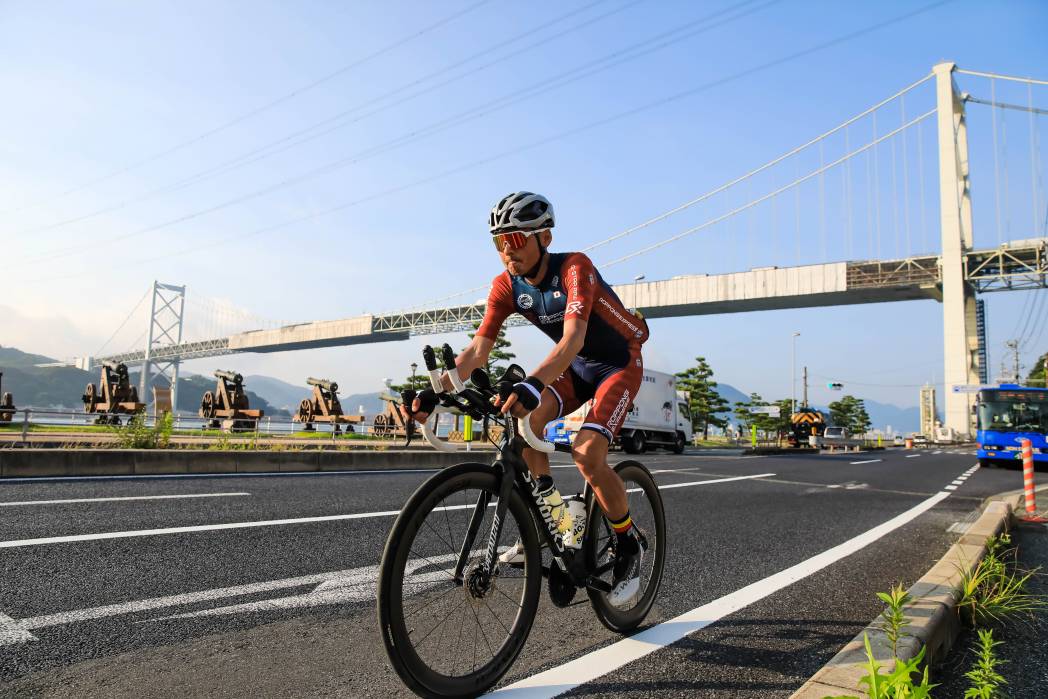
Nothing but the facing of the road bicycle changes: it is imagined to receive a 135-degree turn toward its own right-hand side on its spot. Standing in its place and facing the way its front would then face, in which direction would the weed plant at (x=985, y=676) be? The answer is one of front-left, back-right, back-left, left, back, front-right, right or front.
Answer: right

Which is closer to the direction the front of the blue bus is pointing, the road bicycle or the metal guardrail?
the road bicycle

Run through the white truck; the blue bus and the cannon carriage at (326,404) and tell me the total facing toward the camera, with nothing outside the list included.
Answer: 1

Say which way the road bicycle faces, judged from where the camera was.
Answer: facing the viewer and to the left of the viewer

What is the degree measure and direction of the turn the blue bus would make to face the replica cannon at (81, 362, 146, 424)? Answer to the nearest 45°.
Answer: approximately 90° to its right

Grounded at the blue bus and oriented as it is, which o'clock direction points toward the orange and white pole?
The orange and white pole is roughly at 12 o'clock from the blue bus.

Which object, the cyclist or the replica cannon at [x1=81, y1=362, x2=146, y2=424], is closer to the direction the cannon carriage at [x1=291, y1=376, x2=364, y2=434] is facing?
the replica cannon

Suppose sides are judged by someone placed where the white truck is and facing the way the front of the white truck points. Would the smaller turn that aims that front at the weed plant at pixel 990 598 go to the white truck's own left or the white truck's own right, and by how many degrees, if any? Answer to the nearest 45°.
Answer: approximately 135° to the white truck's own right

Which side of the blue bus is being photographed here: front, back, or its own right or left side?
front

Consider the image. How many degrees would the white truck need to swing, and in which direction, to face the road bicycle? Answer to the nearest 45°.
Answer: approximately 135° to its right

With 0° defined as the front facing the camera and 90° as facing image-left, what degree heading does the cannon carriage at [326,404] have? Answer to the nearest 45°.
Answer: approximately 135°

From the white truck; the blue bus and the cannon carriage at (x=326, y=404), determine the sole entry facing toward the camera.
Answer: the blue bus

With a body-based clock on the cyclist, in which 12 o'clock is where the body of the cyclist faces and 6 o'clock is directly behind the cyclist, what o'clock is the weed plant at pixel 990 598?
The weed plant is roughly at 7 o'clock from the cyclist.

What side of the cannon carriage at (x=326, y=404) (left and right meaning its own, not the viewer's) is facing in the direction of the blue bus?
back

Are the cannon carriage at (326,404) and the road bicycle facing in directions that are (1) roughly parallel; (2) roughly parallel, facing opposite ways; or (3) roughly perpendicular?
roughly perpendicular

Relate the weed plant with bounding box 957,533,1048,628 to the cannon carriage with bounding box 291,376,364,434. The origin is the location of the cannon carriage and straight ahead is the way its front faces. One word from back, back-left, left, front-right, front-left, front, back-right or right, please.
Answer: back-left
